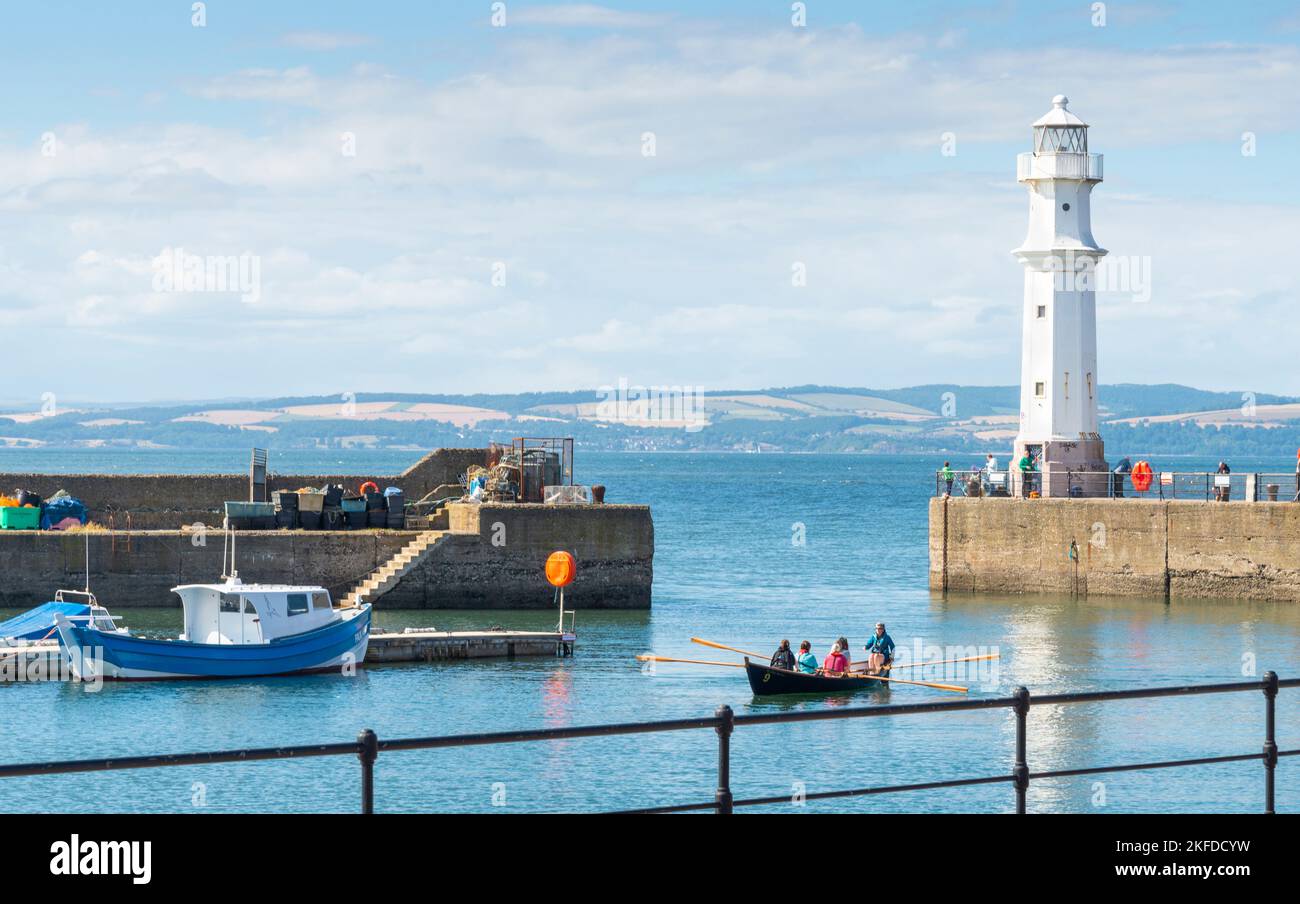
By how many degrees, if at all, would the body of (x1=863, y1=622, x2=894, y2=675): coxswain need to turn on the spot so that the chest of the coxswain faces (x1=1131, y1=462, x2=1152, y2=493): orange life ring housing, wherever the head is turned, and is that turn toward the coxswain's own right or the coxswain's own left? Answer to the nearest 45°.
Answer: approximately 180°

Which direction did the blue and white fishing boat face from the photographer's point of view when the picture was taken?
facing away from the viewer and to the right of the viewer

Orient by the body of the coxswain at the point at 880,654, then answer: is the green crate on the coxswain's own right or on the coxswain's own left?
on the coxswain's own right

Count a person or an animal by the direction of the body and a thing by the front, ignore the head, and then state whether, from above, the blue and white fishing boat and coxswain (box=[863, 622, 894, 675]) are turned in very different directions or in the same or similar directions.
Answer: very different directions

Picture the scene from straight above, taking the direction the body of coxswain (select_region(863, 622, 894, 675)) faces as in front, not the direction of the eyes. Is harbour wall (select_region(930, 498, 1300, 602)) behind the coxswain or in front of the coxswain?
behind

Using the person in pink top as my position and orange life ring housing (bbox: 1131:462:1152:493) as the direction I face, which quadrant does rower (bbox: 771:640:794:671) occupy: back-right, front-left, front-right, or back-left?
back-left

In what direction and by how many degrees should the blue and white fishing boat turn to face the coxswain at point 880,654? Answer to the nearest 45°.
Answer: approximately 45° to its right

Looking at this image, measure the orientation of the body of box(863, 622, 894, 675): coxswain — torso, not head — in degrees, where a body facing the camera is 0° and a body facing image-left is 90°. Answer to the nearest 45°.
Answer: approximately 45°
